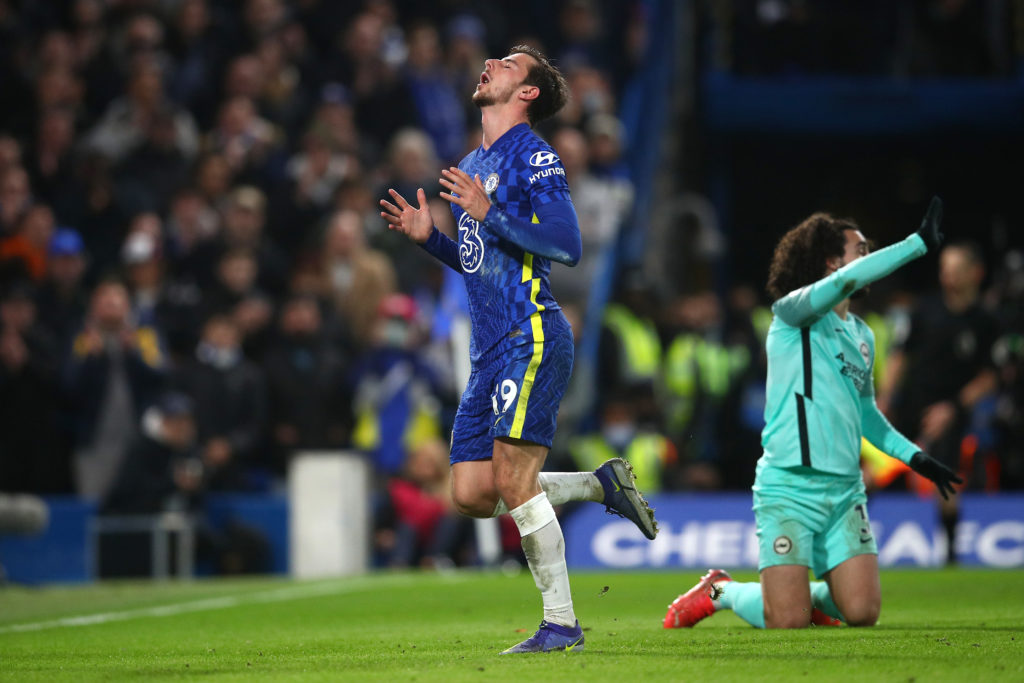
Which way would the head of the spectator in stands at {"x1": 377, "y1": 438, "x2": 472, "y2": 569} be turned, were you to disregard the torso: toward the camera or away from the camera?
toward the camera

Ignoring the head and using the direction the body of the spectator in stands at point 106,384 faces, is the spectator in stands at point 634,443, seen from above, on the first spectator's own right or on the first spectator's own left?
on the first spectator's own left

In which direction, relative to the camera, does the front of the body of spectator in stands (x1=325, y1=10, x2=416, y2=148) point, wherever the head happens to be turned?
toward the camera

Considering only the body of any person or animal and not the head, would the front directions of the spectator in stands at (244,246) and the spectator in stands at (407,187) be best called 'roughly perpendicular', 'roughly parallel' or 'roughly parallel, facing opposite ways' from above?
roughly parallel

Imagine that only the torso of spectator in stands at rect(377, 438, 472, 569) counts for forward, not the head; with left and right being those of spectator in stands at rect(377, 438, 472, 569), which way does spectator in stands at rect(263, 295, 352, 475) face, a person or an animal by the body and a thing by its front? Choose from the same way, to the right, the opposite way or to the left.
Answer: the same way

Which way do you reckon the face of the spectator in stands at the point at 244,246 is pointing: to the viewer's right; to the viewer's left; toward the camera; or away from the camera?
toward the camera

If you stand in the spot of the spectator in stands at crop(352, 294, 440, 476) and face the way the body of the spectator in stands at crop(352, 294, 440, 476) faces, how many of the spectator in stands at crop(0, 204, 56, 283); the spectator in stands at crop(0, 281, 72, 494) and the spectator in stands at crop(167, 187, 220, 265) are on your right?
3

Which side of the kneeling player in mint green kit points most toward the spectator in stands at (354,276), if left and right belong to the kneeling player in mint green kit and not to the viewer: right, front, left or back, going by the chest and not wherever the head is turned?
back

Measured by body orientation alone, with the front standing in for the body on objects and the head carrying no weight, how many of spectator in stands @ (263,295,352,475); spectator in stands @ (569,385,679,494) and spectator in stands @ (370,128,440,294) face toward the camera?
3

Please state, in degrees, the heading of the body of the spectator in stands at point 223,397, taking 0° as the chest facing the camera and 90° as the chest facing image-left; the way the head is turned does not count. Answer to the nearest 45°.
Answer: approximately 0°

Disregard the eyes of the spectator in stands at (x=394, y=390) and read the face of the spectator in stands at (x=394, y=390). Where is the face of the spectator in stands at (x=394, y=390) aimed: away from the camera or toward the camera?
toward the camera

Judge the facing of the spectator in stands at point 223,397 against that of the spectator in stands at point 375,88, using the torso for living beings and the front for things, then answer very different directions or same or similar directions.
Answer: same or similar directions

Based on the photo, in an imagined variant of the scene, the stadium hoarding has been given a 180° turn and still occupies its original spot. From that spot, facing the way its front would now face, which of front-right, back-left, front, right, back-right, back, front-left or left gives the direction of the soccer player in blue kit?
back

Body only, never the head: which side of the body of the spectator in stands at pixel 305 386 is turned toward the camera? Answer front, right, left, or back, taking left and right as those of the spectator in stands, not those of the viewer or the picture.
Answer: front

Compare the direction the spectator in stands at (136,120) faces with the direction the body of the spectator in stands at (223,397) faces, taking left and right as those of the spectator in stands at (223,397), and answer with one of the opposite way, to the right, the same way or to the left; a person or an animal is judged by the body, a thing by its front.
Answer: the same way

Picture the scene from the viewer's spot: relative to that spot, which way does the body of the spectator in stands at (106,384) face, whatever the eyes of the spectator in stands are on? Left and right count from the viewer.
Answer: facing the viewer

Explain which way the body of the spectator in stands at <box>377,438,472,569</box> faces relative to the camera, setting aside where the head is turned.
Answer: toward the camera

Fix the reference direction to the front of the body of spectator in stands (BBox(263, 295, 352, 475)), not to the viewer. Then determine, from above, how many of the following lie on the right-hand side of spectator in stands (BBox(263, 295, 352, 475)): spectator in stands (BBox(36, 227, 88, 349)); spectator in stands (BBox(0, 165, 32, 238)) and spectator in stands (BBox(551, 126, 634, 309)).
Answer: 2

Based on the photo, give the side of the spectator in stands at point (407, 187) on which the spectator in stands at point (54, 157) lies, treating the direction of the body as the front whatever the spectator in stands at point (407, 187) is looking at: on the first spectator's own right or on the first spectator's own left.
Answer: on the first spectator's own right

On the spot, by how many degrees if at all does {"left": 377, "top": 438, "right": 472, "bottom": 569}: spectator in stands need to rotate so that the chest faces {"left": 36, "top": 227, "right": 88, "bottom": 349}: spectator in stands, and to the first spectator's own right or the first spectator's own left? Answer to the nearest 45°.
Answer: approximately 90° to the first spectator's own right

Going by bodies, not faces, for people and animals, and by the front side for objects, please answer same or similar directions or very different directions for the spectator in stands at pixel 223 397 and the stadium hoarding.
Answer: same or similar directions
